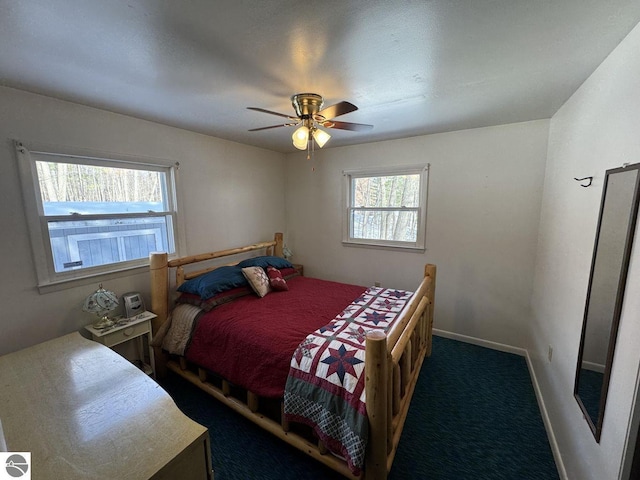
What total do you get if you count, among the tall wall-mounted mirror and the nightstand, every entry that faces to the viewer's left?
1

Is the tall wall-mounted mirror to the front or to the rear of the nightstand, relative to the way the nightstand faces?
to the front

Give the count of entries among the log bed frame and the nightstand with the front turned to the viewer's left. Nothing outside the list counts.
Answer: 0

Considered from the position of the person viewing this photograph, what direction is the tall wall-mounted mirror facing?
facing to the left of the viewer

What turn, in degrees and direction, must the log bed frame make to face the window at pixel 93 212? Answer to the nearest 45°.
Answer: approximately 135° to its right

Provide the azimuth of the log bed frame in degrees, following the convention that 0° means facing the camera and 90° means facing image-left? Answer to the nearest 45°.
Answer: approximately 315°

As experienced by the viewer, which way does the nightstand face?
facing the viewer and to the right of the viewer

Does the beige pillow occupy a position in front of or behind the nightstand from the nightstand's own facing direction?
in front
